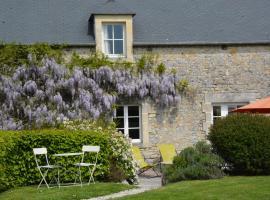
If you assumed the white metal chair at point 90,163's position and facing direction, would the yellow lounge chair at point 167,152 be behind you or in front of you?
behind

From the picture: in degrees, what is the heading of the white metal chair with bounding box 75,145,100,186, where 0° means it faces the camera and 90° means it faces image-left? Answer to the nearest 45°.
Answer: approximately 45°

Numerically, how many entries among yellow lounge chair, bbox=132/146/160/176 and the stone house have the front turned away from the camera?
0

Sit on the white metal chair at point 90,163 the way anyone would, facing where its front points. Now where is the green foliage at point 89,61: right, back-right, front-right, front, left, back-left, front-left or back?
back-right

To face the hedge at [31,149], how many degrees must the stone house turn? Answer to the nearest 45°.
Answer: approximately 45° to its right

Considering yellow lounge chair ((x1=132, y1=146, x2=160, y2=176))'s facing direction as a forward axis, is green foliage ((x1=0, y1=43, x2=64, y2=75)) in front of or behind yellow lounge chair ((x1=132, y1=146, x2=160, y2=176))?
behind

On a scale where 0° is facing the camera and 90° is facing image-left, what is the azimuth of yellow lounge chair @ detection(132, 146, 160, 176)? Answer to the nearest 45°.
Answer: approximately 315°
